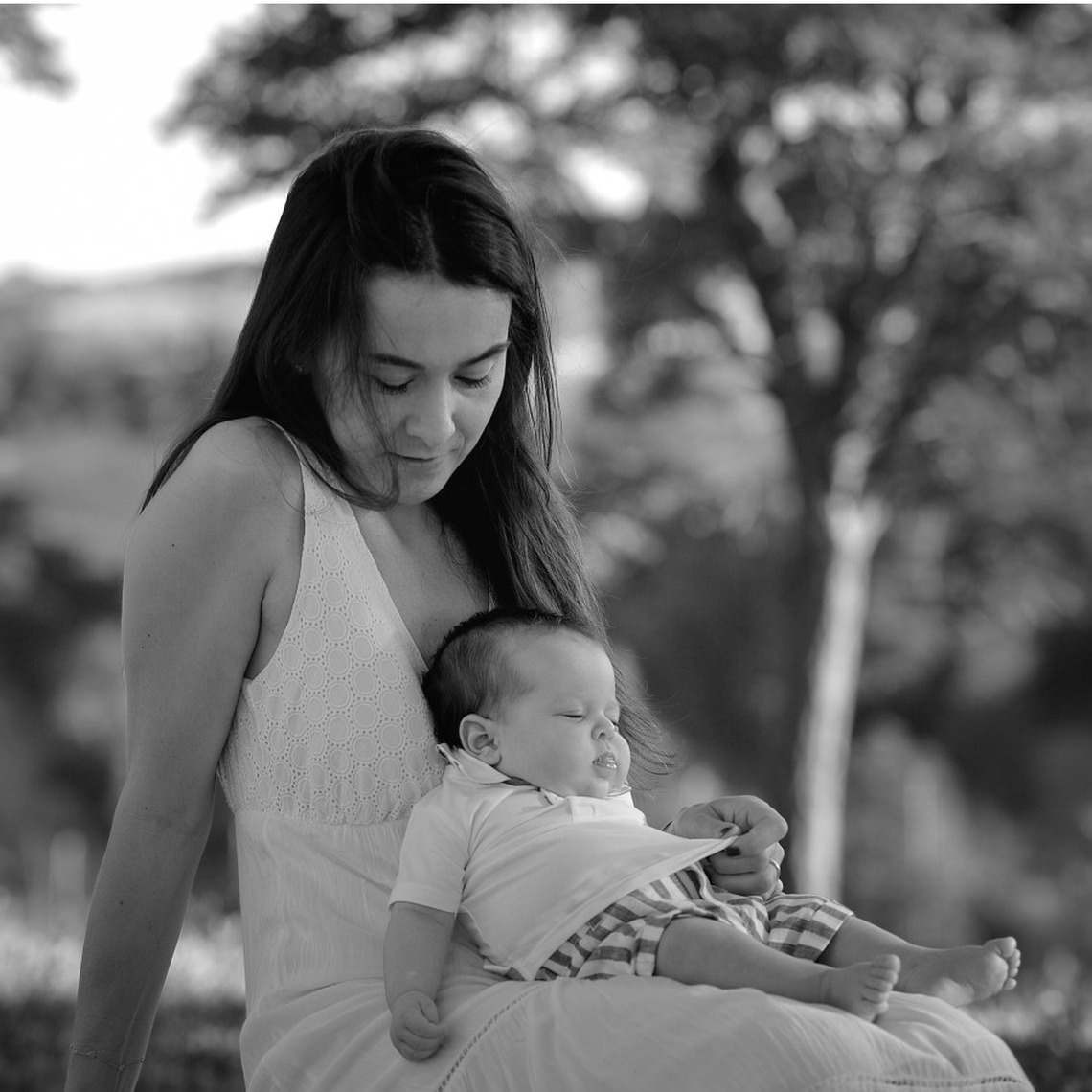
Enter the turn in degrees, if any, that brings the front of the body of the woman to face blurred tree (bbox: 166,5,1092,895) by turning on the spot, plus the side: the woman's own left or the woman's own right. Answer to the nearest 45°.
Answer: approximately 135° to the woman's own left

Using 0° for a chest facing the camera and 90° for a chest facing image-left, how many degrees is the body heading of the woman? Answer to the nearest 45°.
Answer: approximately 315°
